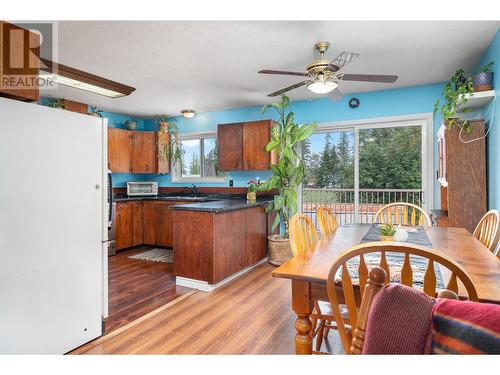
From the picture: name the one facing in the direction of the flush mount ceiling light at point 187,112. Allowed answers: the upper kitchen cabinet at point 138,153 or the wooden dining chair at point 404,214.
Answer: the upper kitchen cabinet

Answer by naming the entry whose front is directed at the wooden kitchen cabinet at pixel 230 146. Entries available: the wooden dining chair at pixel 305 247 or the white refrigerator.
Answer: the white refrigerator

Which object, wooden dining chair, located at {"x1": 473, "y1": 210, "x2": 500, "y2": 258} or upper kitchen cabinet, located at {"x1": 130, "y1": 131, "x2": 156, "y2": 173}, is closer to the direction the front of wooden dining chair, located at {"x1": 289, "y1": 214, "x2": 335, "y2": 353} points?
the wooden dining chair

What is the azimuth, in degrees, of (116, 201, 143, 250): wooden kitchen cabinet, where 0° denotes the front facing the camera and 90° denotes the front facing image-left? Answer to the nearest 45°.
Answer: approximately 315°

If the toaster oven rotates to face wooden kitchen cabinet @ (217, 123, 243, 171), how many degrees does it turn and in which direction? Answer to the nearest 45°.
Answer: approximately 45° to its left

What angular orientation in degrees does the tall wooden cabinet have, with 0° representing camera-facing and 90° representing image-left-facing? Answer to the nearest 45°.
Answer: approximately 90°

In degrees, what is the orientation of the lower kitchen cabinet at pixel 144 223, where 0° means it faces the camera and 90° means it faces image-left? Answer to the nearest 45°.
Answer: approximately 0°

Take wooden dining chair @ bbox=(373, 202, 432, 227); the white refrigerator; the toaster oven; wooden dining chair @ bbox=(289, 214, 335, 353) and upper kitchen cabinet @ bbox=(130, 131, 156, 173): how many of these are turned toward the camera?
3

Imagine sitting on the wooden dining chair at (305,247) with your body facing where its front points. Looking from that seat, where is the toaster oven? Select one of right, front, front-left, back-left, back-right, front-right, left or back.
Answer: back-left

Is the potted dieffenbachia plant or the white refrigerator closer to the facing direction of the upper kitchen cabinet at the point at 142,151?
the white refrigerator

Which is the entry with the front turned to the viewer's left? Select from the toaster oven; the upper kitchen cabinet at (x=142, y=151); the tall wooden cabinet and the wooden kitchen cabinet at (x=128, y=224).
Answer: the tall wooden cabinet
